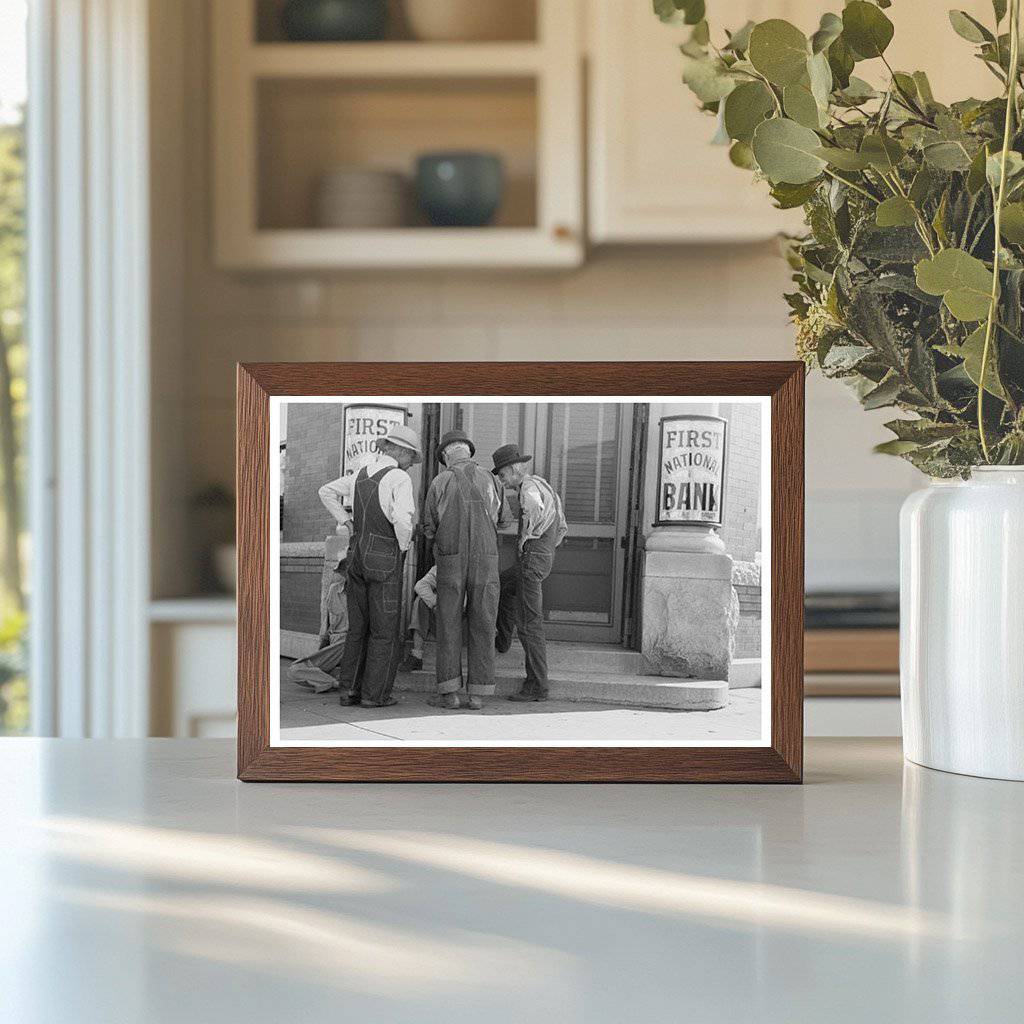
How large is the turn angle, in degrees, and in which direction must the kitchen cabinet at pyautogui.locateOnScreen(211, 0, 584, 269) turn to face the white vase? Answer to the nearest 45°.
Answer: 0° — it already faces it

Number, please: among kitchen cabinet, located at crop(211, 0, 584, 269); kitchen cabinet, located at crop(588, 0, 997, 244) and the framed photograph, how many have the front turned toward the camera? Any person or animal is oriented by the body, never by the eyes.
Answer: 3

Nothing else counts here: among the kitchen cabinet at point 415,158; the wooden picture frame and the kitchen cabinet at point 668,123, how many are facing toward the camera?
3

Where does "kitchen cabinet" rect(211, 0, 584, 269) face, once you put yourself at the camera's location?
facing the viewer

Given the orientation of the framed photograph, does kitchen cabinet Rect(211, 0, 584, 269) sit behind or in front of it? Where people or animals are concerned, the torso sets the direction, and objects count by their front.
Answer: behind

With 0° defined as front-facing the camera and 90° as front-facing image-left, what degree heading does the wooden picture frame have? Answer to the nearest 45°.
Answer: approximately 0°
